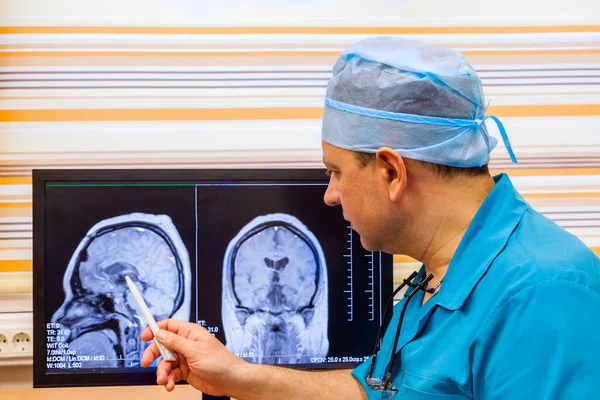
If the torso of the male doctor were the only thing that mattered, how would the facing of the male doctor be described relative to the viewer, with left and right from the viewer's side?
facing to the left of the viewer

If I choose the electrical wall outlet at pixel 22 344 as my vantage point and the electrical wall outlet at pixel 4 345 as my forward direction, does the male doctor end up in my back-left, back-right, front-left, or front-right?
back-left

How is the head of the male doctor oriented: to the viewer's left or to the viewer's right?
to the viewer's left

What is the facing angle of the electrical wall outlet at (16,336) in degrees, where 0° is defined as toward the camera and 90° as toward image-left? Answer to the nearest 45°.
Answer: approximately 0°

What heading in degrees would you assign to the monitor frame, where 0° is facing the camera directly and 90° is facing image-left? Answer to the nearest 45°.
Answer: approximately 0°
